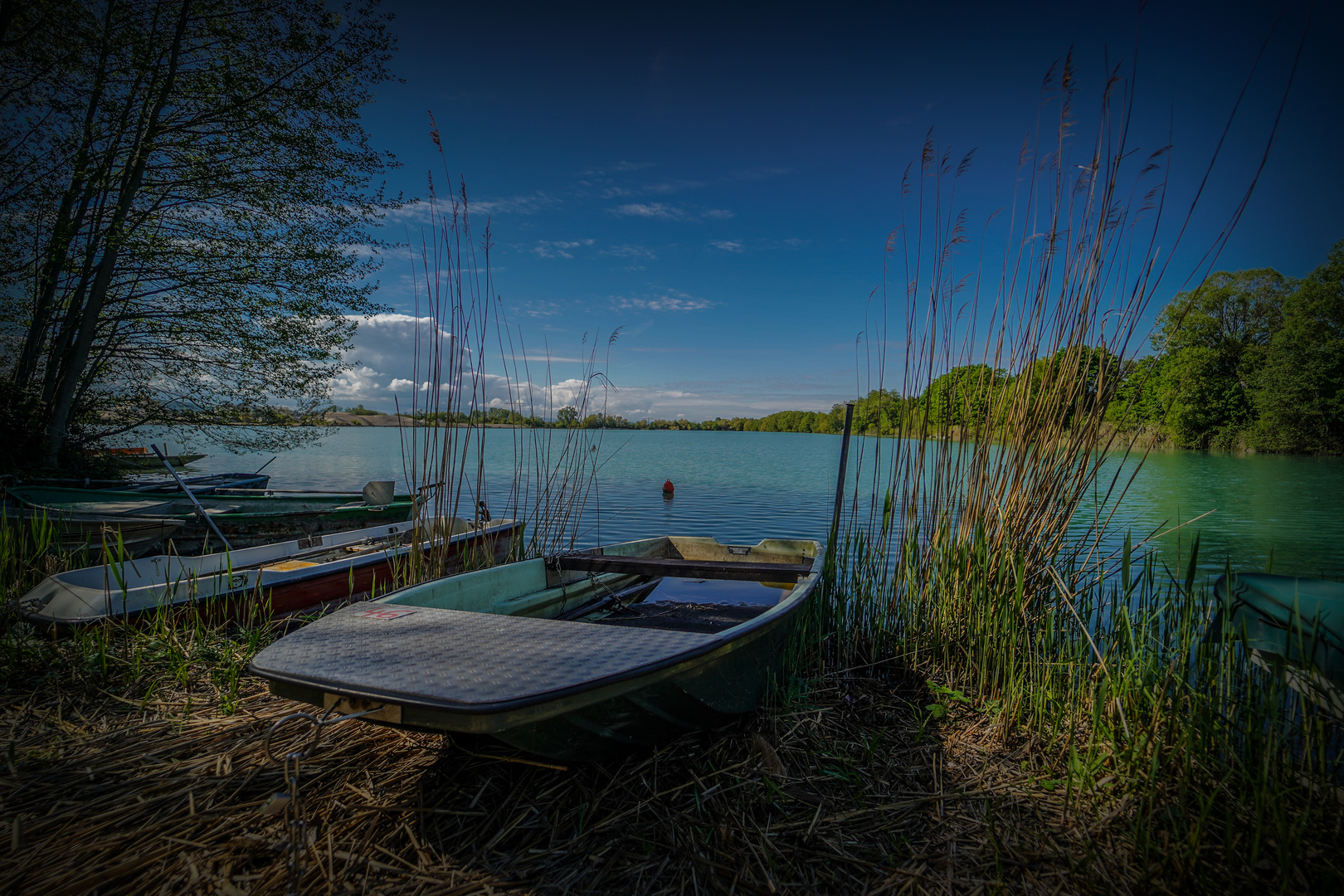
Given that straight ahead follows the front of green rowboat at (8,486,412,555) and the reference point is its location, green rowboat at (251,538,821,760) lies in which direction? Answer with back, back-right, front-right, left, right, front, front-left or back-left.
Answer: left

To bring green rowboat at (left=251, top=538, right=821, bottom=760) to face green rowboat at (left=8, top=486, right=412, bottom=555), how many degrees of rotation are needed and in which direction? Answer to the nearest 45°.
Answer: approximately 90° to its right

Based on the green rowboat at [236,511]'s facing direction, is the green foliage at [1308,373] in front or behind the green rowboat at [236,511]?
behind

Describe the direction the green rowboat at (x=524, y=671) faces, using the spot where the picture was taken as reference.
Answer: facing the viewer and to the left of the viewer

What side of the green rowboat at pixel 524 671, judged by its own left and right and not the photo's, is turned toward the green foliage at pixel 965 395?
back

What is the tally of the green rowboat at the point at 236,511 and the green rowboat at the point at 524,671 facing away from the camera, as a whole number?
0

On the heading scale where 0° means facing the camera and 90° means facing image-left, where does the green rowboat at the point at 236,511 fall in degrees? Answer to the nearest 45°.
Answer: approximately 90°
